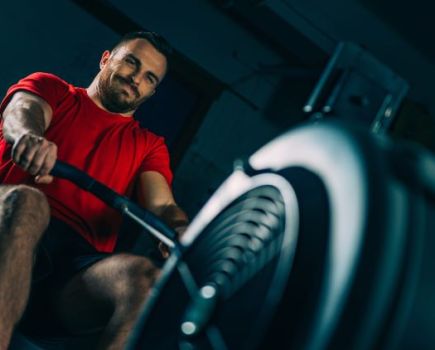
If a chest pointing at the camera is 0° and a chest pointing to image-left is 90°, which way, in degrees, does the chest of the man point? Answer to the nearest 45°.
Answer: approximately 0°
